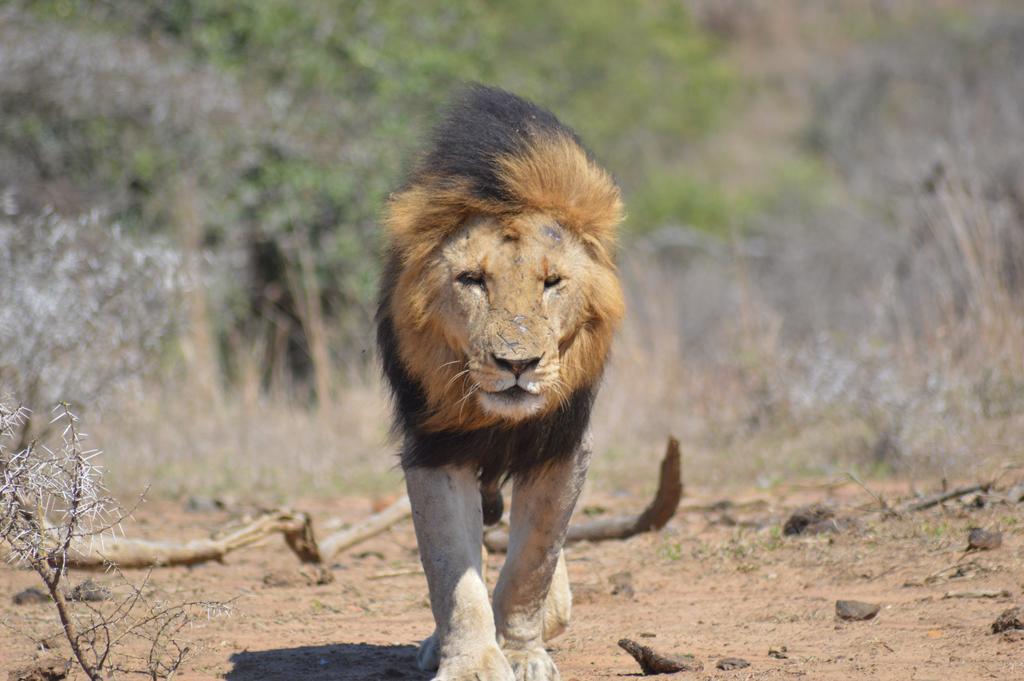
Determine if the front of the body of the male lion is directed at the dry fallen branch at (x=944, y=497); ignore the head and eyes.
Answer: no

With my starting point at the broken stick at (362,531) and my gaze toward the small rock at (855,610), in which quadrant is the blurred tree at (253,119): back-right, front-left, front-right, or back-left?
back-left

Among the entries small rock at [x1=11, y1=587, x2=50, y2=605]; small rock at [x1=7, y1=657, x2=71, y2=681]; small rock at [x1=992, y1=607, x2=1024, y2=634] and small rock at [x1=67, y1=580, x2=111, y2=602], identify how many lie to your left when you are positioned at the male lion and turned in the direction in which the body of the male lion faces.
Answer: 1

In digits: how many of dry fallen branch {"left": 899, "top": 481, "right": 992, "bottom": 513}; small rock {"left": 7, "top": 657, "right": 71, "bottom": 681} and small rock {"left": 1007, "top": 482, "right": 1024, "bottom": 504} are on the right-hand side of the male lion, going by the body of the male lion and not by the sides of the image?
1

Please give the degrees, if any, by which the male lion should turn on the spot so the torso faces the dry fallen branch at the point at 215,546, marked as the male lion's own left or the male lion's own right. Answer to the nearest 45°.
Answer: approximately 135° to the male lion's own right

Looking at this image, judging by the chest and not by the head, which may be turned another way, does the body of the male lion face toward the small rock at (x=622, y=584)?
no

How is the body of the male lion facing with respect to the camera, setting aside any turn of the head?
toward the camera

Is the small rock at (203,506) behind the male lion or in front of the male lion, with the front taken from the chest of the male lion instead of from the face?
behind

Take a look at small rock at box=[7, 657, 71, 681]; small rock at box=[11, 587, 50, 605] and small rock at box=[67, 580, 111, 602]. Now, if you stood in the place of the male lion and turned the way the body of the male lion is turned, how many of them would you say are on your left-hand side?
0

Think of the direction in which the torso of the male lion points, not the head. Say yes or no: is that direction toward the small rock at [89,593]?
no

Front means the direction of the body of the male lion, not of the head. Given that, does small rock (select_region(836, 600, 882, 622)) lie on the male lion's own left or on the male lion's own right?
on the male lion's own left

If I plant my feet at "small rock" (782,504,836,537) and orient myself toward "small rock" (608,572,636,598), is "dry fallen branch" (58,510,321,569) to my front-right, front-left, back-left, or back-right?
front-right

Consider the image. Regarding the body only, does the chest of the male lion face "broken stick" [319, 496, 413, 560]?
no

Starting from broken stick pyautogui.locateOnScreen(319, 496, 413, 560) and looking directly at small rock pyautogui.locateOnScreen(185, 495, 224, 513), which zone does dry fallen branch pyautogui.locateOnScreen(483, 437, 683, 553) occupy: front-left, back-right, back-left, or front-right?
back-right
